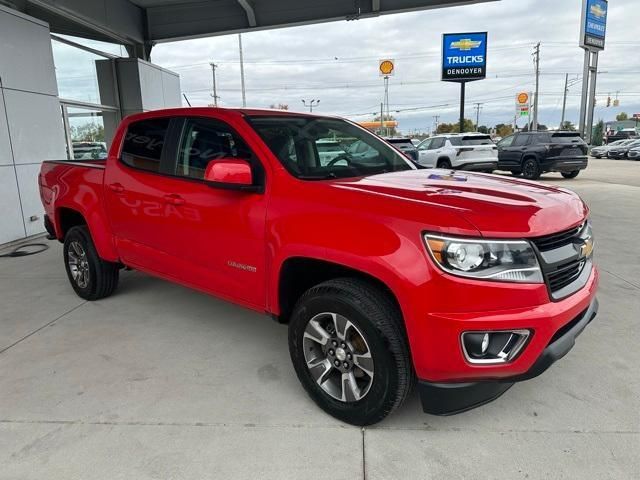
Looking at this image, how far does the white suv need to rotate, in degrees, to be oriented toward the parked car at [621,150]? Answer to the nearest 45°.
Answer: approximately 90° to its right

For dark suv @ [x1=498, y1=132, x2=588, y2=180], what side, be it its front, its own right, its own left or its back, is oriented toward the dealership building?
left

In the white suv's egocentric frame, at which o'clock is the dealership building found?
The dealership building is roughly at 9 o'clock from the white suv.

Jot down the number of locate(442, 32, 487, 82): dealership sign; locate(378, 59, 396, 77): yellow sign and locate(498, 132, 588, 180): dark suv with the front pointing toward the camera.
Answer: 2

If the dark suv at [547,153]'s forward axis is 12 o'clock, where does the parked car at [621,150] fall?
The parked car is roughly at 2 o'clock from the dark suv.

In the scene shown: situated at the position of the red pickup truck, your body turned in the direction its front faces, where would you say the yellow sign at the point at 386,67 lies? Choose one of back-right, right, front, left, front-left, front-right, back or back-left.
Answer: back-left

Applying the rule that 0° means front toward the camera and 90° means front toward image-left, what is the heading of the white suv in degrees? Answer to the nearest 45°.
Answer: approximately 135°

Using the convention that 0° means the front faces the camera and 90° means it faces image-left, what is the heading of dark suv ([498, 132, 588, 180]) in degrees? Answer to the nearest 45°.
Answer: approximately 135°

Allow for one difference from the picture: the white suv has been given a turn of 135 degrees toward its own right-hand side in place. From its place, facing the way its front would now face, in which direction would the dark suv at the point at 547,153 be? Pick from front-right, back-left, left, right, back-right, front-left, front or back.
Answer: front
